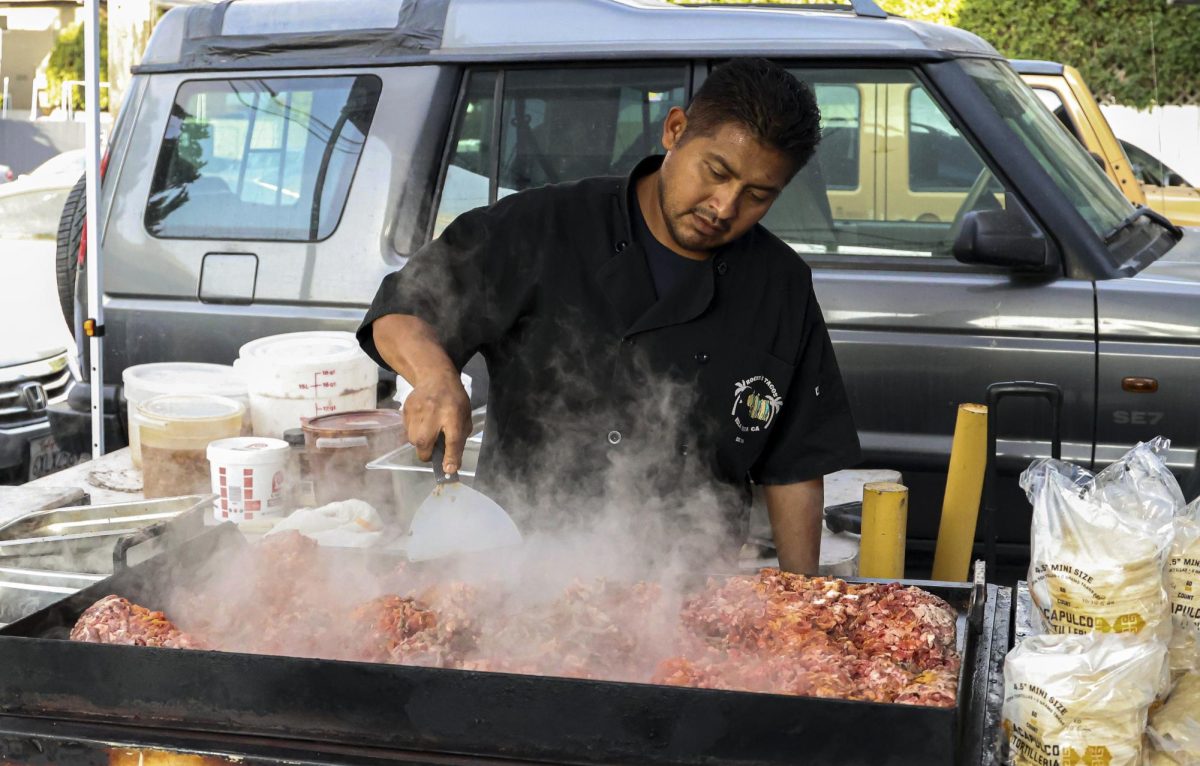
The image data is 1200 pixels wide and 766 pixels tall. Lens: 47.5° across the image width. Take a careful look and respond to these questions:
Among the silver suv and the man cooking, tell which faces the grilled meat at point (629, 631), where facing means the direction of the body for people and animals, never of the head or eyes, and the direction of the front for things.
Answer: the man cooking

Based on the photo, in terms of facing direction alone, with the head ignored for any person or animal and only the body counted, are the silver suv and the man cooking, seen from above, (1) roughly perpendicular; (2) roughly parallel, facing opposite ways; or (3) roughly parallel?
roughly perpendicular

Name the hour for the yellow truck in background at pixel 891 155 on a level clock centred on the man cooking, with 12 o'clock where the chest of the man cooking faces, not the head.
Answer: The yellow truck in background is roughly at 7 o'clock from the man cooking.

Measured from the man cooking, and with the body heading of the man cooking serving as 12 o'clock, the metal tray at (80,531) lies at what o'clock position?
The metal tray is roughly at 3 o'clock from the man cooking.

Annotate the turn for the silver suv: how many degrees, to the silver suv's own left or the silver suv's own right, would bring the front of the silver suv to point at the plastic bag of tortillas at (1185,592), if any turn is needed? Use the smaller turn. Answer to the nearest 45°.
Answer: approximately 90° to the silver suv's own right

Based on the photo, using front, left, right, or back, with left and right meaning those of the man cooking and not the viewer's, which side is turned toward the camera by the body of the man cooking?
front

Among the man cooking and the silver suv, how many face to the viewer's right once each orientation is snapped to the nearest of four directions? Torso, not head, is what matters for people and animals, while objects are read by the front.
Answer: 1

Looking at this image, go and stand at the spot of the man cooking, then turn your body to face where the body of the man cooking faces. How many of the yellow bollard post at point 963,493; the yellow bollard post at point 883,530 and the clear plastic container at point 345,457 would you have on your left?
2

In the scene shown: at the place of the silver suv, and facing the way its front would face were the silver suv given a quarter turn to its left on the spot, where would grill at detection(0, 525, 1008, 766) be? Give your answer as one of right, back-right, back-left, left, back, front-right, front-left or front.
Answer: back

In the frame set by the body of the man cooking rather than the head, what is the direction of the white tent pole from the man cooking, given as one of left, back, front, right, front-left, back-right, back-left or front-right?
back-right

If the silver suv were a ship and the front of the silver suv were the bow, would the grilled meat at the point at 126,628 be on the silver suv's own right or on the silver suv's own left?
on the silver suv's own right

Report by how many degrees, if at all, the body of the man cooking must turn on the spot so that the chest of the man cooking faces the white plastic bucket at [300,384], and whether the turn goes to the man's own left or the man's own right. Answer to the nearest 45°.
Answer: approximately 135° to the man's own right

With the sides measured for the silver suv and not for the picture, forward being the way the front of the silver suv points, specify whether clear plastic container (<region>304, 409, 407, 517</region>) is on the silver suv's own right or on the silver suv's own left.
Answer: on the silver suv's own right

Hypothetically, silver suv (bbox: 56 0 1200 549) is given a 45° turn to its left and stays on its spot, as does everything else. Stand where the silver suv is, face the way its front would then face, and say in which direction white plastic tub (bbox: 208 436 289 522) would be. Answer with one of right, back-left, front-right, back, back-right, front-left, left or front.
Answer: back

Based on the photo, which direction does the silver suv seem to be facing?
to the viewer's right

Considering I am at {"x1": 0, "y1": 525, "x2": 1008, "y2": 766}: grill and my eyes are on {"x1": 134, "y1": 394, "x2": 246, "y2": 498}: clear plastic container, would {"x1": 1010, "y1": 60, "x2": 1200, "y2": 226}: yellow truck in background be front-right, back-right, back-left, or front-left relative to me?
front-right

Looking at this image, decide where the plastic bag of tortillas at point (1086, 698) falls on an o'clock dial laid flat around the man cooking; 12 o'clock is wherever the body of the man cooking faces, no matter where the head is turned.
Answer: The plastic bag of tortillas is roughly at 11 o'clock from the man cooking.

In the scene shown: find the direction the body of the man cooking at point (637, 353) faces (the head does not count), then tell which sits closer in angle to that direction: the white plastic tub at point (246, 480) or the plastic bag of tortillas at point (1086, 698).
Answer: the plastic bag of tortillas
